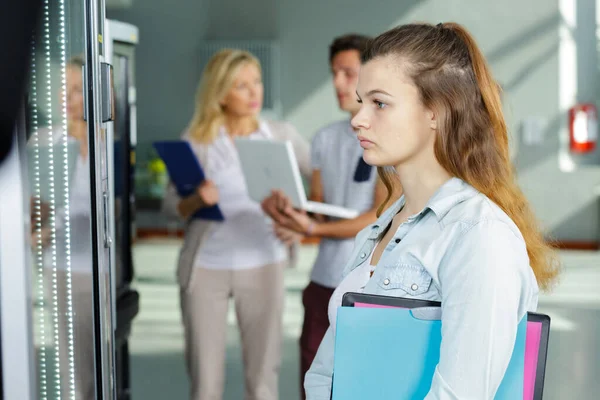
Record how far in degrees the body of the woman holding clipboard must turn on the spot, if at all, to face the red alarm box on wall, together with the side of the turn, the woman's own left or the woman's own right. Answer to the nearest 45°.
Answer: approximately 135° to the woman's own left

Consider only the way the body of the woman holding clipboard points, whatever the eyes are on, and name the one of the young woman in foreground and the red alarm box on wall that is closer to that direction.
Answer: the young woman in foreground

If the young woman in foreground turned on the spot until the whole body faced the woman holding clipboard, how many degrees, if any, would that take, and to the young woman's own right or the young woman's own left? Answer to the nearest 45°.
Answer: approximately 90° to the young woman's own right

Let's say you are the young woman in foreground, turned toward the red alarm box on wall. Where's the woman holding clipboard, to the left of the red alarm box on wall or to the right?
left

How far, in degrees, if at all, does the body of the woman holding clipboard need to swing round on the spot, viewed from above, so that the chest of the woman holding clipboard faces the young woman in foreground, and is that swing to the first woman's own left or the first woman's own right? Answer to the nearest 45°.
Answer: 0° — they already face them

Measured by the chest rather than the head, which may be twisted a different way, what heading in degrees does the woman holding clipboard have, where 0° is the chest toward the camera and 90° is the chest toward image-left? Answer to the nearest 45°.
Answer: approximately 0°

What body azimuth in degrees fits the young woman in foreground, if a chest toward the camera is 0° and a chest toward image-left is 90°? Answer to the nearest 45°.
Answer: approximately 45°

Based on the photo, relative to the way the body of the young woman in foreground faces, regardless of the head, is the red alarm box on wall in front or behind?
behind
